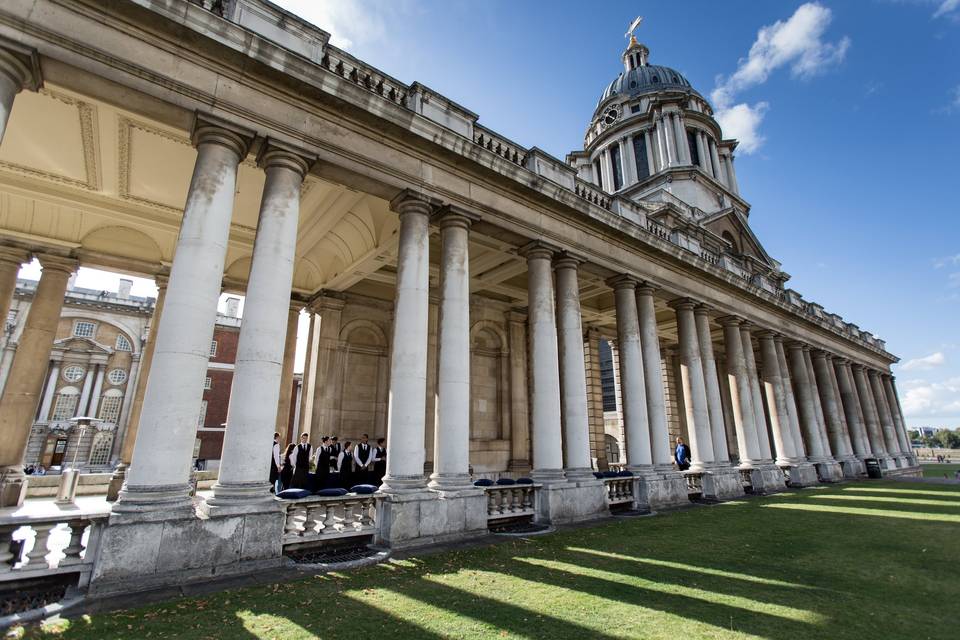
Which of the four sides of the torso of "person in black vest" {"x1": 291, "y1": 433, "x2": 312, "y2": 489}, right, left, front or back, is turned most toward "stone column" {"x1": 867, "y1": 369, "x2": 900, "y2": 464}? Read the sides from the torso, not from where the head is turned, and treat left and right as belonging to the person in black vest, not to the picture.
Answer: left

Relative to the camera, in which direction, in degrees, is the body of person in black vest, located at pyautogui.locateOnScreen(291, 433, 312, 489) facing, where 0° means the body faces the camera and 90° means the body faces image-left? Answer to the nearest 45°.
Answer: approximately 0°

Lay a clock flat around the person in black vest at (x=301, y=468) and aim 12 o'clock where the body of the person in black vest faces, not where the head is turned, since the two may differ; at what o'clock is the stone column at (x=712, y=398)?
The stone column is roughly at 9 o'clock from the person in black vest.
